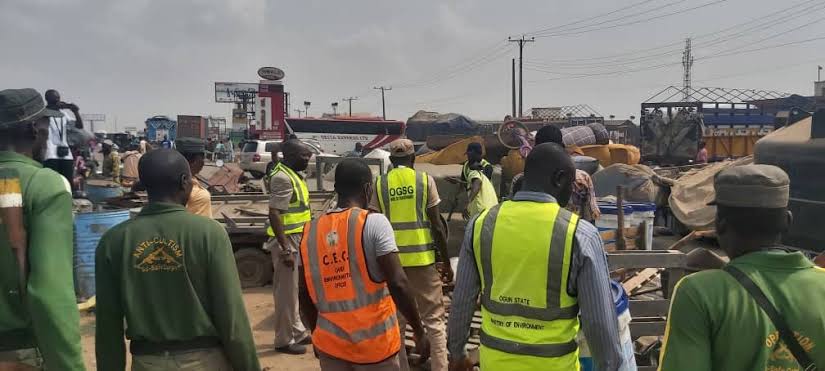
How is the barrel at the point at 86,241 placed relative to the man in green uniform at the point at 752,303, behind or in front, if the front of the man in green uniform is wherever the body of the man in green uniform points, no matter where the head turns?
in front

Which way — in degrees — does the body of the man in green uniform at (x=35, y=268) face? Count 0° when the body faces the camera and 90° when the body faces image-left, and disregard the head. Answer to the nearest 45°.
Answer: approximately 225°

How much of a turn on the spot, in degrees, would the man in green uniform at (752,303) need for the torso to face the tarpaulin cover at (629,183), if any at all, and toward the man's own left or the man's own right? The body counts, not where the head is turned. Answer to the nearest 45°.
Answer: approximately 45° to the man's own right

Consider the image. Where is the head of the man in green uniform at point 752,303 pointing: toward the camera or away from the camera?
away from the camera

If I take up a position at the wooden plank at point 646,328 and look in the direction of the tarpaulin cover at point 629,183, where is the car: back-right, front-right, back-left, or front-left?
front-left

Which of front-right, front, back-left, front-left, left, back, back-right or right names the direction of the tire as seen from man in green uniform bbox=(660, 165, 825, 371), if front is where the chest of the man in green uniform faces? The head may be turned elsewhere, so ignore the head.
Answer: front

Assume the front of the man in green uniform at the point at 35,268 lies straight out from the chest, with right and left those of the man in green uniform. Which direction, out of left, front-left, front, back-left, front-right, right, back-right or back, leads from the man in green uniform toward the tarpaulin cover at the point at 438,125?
front

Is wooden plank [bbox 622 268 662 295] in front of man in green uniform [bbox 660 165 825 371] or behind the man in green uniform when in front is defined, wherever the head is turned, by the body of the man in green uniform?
in front

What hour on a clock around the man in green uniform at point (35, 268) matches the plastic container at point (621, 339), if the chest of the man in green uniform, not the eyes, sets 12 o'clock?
The plastic container is roughly at 2 o'clock from the man in green uniform.

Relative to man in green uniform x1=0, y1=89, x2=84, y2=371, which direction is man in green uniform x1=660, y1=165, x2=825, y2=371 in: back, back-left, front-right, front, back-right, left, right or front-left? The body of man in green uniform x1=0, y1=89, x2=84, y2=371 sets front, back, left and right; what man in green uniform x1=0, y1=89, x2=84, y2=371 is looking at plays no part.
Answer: right

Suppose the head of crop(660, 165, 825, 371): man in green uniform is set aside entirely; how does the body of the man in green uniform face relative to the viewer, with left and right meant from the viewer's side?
facing away from the viewer and to the left of the viewer

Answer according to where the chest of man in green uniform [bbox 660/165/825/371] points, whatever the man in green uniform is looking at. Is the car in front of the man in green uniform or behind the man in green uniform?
in front

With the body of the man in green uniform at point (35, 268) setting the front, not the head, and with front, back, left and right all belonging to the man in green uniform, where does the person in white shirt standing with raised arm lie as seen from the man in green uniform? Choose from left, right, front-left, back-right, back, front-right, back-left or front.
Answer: front-left

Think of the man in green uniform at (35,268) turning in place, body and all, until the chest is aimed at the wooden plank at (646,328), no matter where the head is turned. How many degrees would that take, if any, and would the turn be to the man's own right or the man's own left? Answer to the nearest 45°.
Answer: approximately 45° to the man's own right

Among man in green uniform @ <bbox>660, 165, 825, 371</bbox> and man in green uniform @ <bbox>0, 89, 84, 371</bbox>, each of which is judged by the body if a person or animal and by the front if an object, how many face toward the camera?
0

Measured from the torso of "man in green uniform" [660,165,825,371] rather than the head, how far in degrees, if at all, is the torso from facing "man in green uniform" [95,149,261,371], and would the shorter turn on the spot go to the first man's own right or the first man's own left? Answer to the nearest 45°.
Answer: approximately 45° to the first man's own left
